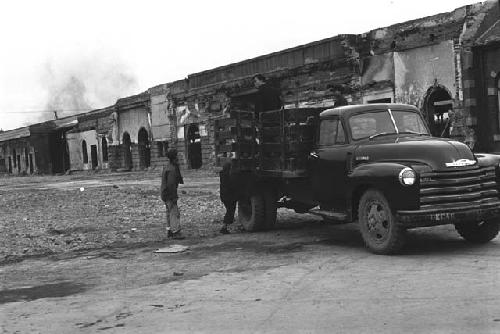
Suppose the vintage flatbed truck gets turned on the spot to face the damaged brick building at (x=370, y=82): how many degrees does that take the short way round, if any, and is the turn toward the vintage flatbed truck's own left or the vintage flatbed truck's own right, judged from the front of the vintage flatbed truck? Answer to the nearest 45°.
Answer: approximately 135° to the vintage flatbed truck's own left

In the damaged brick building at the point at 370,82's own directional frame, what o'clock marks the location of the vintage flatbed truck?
The vintage flatbed truck is roughly at 11 o'clock from the damaged brick building.

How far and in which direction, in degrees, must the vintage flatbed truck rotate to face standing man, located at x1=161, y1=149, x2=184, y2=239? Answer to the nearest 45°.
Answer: approximately 135° to its right

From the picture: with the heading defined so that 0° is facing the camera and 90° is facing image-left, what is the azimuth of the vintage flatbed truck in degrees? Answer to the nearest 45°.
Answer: approximately 315°

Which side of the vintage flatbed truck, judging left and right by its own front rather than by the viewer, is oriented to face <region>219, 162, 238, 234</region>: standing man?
back

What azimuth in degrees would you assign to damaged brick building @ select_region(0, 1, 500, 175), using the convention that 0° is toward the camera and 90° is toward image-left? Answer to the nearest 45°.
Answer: approximately 45°

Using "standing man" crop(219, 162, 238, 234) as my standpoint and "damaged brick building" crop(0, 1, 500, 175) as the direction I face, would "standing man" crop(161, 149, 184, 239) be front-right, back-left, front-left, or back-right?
back-left

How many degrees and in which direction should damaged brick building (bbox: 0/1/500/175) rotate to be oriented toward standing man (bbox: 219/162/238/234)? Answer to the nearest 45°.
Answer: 0° — it already faces them

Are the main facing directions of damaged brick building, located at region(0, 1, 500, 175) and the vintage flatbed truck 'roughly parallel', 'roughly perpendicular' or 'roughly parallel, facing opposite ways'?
roughly perpendicular

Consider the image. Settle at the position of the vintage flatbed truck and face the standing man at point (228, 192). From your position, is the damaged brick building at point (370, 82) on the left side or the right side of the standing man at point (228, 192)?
right
